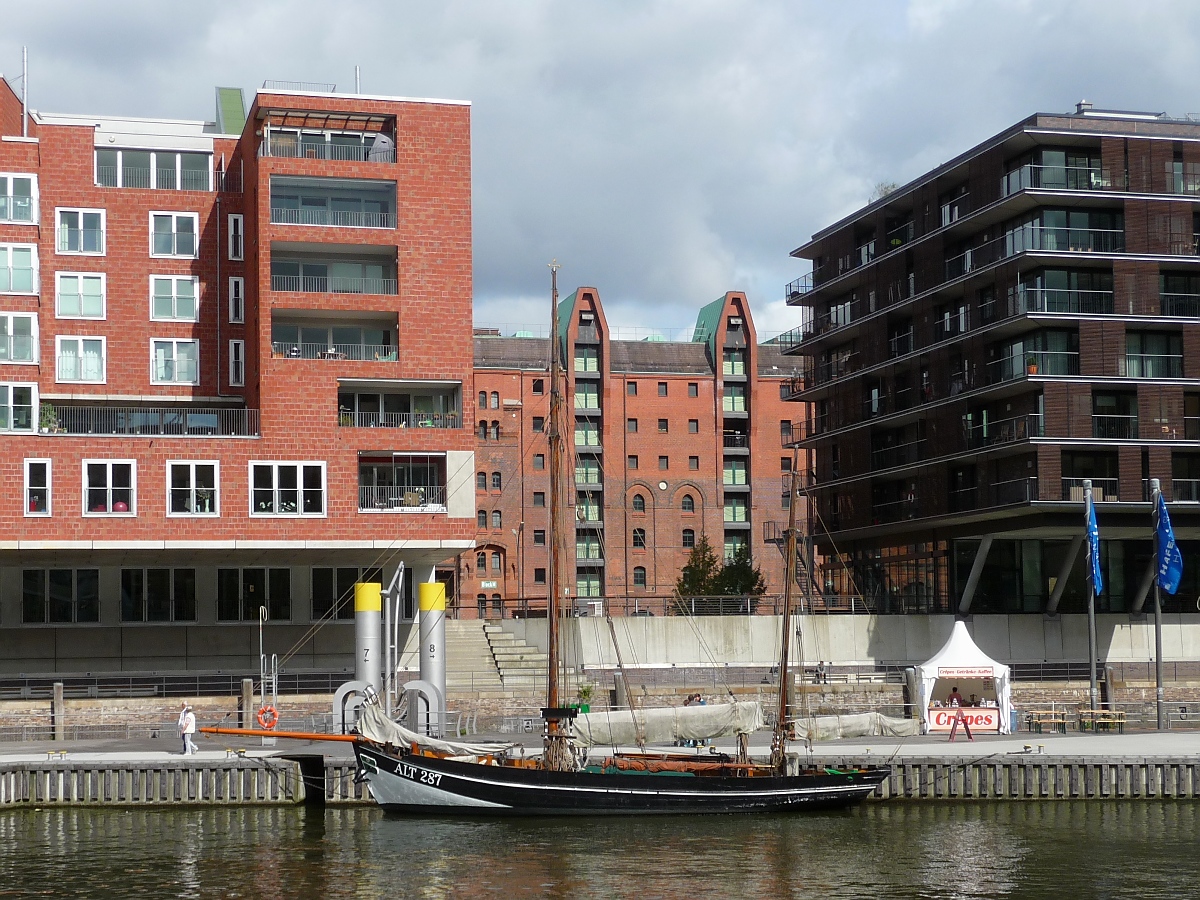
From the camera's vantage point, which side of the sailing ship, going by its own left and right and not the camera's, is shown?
left
